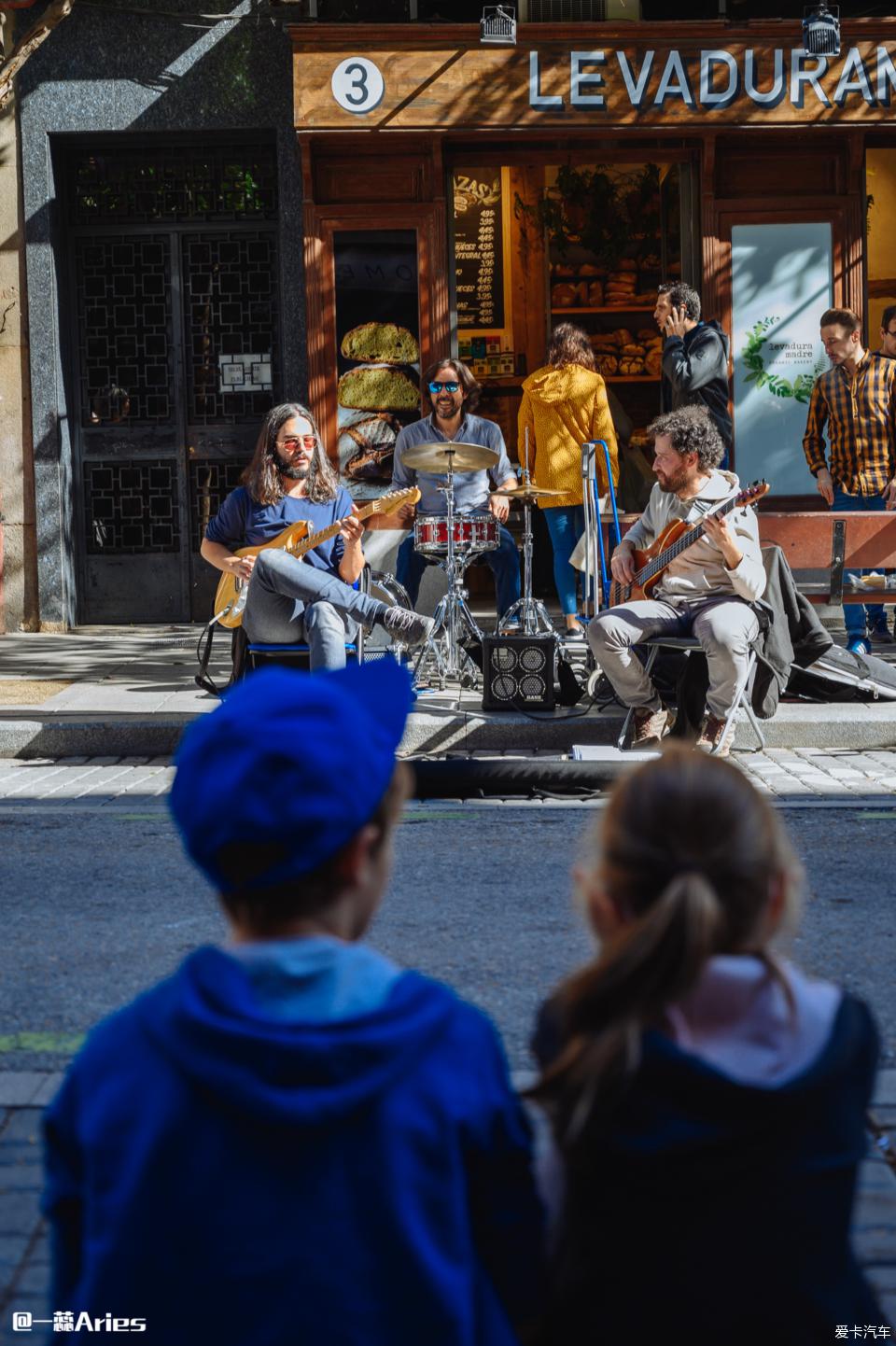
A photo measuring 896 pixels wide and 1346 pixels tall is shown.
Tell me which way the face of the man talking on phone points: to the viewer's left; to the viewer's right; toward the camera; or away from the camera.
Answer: to the viewer's left

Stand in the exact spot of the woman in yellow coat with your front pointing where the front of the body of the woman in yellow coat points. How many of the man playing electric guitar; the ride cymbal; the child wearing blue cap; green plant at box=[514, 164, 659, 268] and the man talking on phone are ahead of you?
1

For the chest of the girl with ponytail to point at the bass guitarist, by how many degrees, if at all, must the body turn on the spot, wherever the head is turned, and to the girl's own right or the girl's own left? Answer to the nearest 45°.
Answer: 0° — they already face them

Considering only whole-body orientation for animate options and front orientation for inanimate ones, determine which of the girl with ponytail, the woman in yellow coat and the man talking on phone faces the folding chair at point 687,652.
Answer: the girl with ponytail

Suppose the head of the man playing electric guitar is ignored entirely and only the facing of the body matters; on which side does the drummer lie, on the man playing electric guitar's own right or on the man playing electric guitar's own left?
on the man playing electric guitar's own left

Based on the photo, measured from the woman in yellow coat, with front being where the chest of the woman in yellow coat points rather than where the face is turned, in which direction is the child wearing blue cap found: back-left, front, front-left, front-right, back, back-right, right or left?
back

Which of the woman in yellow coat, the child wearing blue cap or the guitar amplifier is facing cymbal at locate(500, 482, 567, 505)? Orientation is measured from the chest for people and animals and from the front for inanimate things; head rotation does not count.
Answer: the child wearing blue cap

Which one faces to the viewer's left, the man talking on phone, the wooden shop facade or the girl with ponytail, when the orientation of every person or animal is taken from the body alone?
the man talking on phone

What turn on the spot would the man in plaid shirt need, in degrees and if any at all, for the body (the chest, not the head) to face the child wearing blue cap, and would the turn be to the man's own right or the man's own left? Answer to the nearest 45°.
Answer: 0° — they already face them

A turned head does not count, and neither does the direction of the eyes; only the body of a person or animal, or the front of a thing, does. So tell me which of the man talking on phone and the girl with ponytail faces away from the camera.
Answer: the girl with ponytail

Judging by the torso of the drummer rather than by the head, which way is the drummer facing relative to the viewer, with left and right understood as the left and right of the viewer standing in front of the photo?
facing the viewer

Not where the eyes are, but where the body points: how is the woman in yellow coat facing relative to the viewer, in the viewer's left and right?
facing away from the viewer

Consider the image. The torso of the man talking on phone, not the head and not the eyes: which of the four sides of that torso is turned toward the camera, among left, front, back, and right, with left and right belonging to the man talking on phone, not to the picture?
left

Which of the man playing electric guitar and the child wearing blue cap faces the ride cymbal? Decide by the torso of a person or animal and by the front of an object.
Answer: the child wearing blue cap

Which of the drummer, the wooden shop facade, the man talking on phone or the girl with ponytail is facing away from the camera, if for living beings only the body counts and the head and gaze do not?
the girl with ponytail

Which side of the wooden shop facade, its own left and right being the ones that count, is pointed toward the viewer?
front

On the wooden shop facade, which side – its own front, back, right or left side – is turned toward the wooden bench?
front

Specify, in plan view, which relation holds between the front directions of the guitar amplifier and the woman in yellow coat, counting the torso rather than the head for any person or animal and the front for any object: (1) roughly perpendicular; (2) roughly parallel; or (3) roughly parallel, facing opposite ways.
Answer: roughly parallel, facing opposite ways

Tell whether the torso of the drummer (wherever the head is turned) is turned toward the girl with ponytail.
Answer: yes

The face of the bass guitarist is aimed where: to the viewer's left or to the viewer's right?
to the viewer's left
